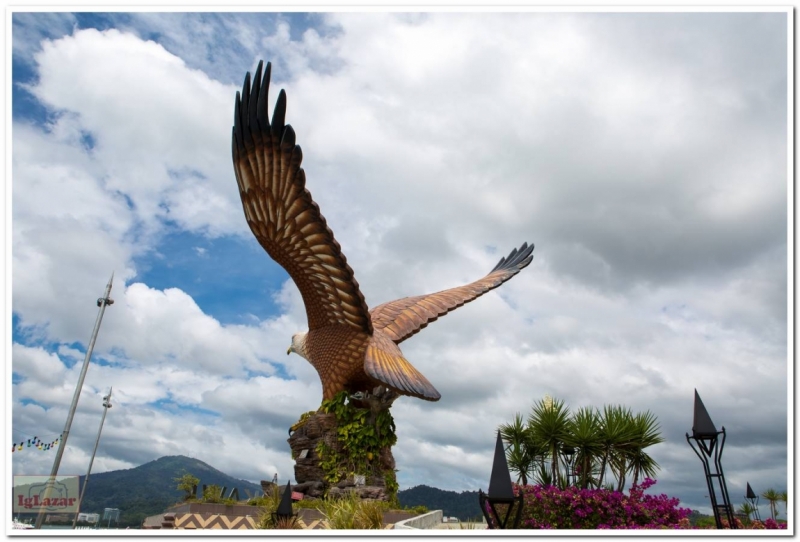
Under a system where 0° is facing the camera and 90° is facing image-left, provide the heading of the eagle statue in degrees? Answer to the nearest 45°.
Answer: approximately 135°

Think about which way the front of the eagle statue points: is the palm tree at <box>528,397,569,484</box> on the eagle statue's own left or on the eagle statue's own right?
on the eagle statue's own right

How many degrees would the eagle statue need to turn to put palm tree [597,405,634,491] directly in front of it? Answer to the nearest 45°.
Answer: approximately 135° to its right
